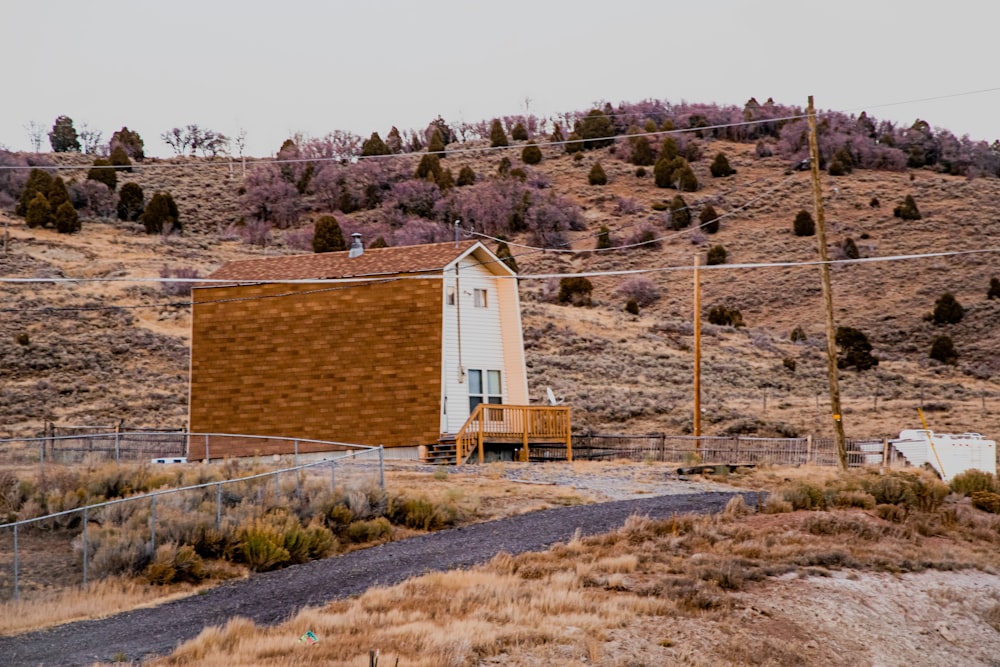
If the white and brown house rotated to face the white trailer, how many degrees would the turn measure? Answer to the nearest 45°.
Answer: approximately 45° to its left

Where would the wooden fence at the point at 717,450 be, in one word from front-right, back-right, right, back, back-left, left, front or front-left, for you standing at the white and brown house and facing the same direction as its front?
front-left

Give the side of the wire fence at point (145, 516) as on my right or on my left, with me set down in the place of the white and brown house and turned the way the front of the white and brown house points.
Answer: on my right

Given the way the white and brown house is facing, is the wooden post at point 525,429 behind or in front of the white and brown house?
in front

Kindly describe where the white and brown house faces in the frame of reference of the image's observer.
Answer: facing the viewer and to the right of the viewer

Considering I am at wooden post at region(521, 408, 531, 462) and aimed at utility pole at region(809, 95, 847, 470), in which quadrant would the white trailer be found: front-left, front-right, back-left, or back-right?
front-left

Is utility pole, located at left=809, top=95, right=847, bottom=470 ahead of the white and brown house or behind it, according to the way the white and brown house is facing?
ahead

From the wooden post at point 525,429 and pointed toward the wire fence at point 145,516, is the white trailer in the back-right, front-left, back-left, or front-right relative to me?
back-left
